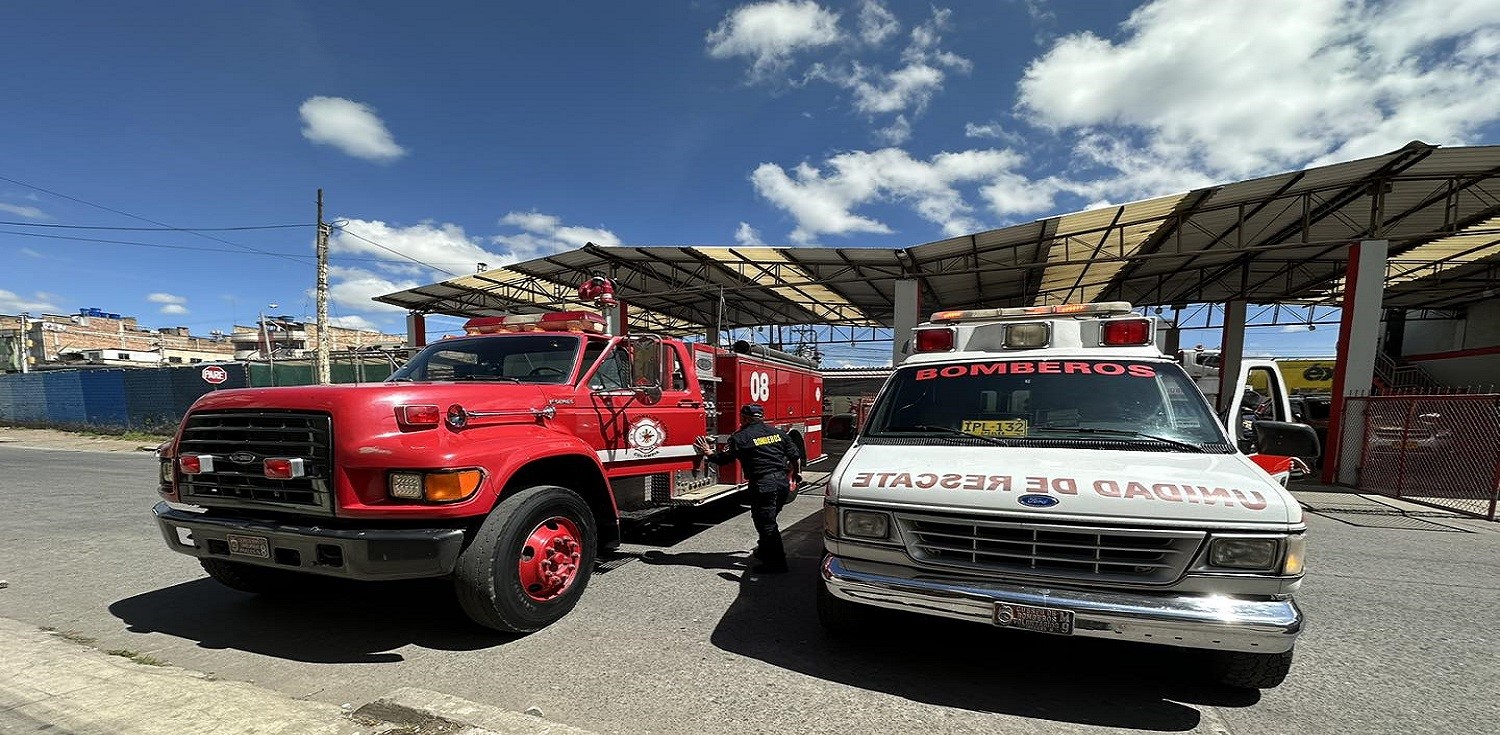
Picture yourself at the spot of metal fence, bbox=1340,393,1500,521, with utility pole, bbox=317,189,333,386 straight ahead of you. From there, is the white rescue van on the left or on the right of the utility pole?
left

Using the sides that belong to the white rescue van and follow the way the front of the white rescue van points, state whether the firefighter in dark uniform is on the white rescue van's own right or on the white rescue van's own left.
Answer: on the white rescue van's own right

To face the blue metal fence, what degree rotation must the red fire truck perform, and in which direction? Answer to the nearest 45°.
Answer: approximately 90° to its right

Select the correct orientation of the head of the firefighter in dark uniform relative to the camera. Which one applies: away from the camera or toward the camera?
away from the camera

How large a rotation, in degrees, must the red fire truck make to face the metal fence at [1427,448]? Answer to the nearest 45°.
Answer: approximately 135° to its left

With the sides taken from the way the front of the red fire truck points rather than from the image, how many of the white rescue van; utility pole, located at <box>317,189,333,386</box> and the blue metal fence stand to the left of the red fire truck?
1

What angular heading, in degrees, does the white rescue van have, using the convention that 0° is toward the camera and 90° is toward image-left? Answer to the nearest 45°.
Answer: approximately 0°

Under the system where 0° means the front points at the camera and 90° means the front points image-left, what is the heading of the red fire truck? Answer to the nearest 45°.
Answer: approximately 45°
